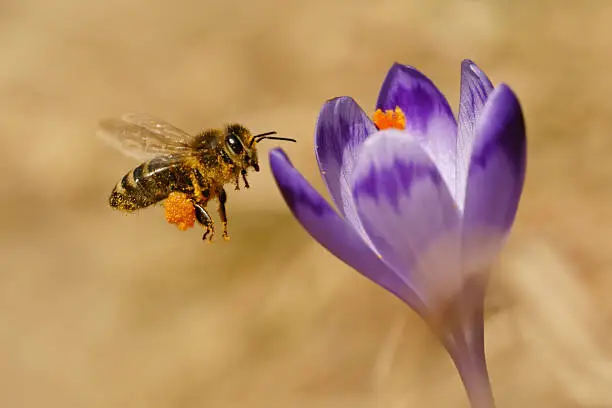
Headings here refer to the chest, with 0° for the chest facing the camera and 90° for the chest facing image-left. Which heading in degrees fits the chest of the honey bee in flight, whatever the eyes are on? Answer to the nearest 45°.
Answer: approximately 270°

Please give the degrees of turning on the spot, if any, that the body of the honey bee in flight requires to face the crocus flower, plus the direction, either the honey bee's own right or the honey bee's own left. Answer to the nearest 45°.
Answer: approximately 45° to the honey bee's own right
